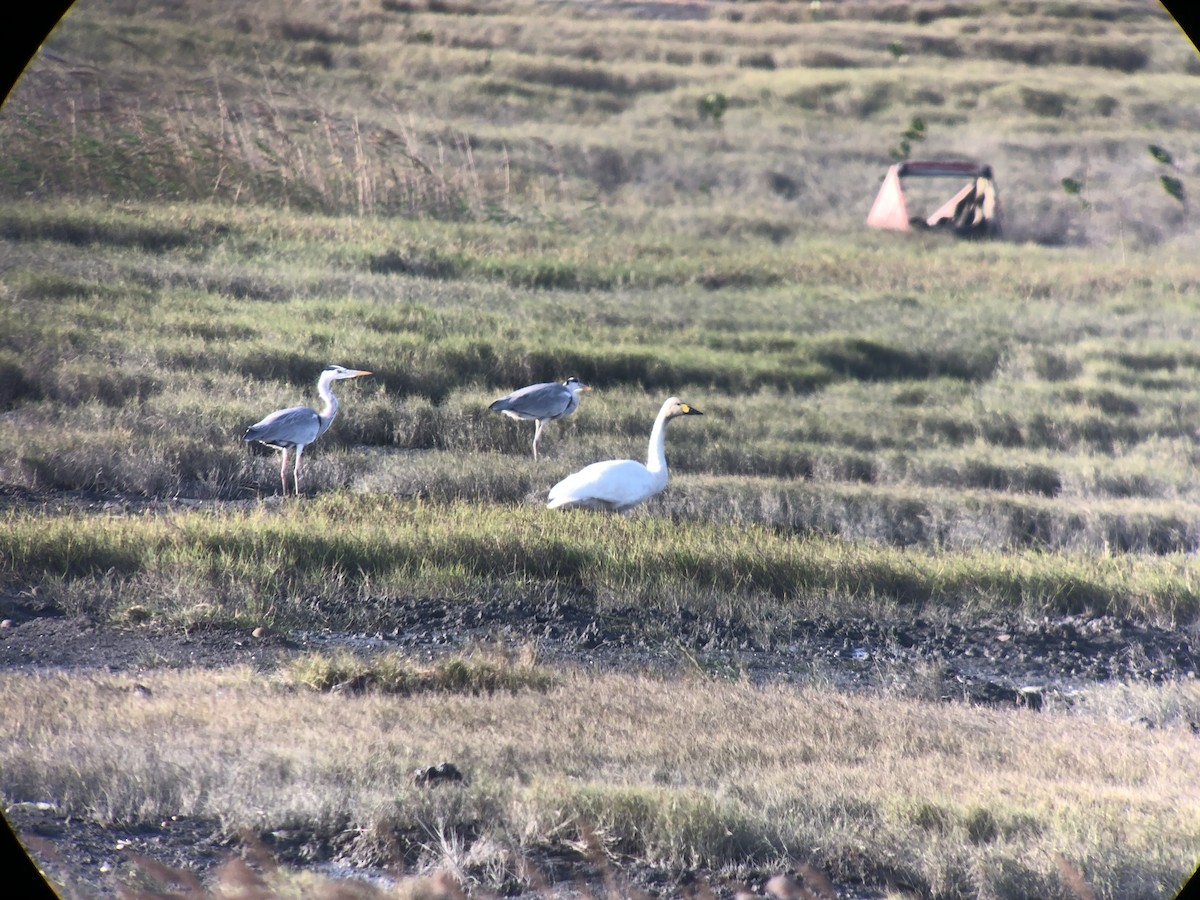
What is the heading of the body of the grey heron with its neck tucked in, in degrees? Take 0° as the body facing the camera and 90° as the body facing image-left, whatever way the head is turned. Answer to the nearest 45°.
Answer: approximately 270°

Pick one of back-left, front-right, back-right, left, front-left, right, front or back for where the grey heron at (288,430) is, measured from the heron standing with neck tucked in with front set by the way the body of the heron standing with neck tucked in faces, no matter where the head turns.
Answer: back-right

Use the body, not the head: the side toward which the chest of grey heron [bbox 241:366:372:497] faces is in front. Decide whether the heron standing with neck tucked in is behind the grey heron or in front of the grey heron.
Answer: in front

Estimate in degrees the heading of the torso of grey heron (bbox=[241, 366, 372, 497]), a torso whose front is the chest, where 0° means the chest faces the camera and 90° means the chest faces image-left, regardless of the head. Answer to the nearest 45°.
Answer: approximately 270°

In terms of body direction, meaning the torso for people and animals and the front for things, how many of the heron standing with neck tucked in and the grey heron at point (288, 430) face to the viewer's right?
2
